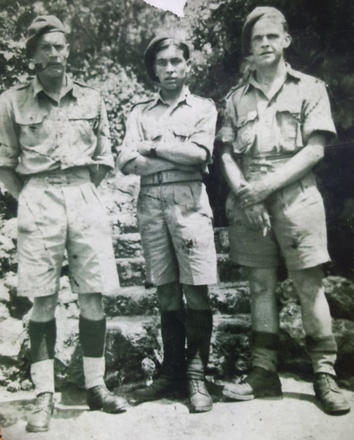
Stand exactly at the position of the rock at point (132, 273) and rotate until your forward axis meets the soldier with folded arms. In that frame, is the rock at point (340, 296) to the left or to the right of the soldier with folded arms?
left

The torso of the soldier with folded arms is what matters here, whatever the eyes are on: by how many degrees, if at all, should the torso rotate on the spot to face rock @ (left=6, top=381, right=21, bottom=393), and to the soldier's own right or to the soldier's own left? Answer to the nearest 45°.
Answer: approximately 90° to the soldier's own right

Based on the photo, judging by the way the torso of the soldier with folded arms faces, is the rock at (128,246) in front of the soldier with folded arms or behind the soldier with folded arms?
behind

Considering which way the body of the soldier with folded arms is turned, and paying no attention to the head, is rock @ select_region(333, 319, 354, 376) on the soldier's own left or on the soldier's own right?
on the soldier's own left

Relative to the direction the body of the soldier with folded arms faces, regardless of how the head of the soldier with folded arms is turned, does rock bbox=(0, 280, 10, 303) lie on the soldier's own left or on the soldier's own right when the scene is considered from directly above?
on the soldier's own right

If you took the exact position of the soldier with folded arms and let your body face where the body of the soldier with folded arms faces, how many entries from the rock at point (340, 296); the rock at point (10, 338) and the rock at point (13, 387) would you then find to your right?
2

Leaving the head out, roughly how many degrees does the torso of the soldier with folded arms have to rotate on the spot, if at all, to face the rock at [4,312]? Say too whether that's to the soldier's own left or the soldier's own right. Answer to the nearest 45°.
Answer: approximately 90° to the soldier's own right

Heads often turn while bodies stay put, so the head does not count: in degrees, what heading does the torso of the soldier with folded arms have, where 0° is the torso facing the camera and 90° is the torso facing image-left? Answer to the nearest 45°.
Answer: approximately 0°

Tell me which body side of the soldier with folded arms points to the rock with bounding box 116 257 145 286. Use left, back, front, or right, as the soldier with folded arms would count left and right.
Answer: back

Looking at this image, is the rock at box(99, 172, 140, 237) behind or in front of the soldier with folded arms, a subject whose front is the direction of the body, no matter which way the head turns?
behind

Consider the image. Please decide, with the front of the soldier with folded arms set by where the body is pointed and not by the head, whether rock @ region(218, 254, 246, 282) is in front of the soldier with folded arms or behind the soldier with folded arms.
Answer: behind
